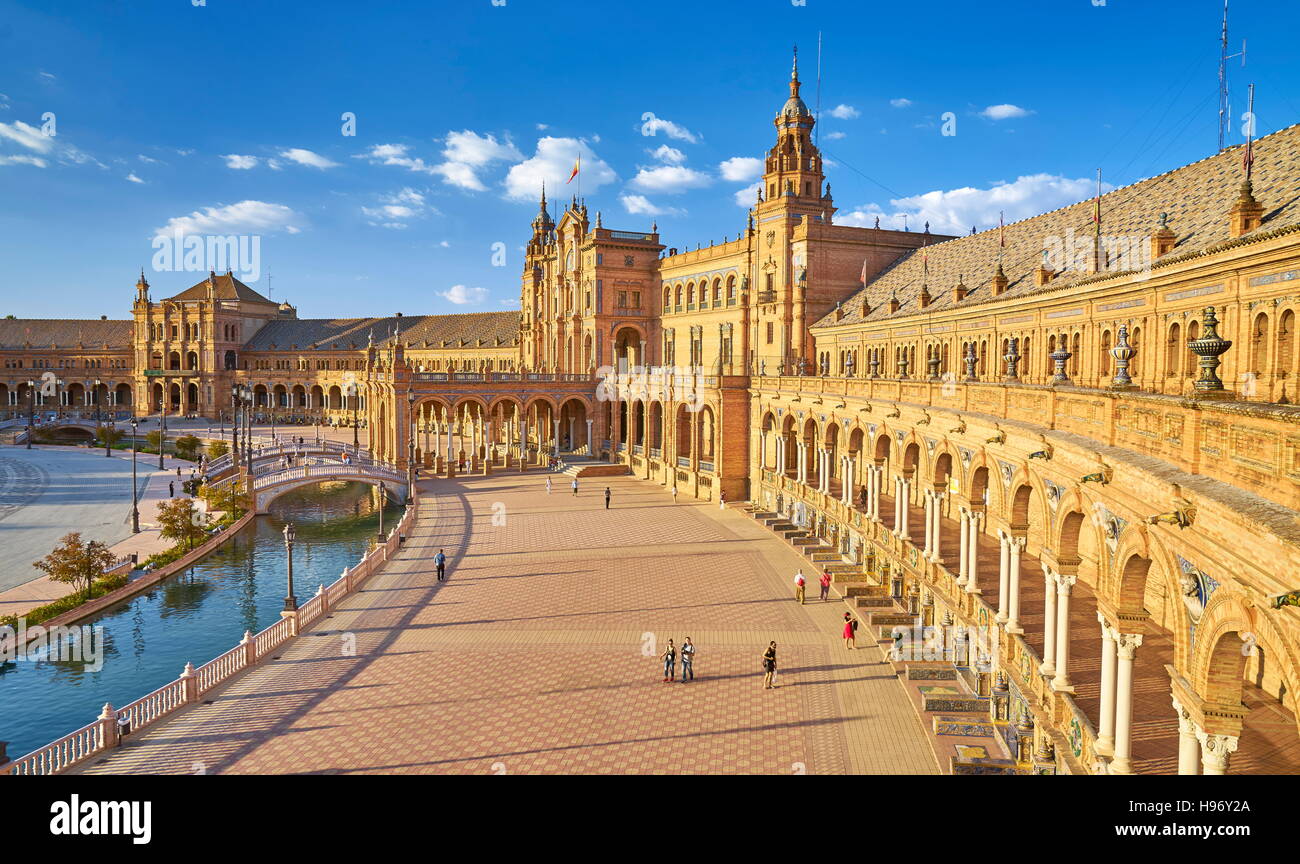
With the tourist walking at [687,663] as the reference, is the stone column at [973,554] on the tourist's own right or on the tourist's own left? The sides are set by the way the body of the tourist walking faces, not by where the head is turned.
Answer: on the tourist's own left

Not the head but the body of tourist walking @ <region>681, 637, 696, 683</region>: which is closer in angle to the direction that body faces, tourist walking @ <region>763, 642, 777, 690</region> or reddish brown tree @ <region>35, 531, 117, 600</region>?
the tourist walking

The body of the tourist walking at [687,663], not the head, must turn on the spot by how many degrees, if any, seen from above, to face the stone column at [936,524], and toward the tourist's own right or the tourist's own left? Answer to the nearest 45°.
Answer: approximately 135° to the tourist's own left

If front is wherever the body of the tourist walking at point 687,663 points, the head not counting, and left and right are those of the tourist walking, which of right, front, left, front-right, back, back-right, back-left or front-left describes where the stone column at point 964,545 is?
left

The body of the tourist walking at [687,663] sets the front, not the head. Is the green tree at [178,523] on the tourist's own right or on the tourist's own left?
on the tourist's own right

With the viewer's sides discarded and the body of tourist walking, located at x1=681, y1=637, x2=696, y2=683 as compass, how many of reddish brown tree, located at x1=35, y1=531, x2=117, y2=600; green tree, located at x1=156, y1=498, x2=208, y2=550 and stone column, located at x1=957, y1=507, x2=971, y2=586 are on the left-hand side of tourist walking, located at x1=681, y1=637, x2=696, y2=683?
1

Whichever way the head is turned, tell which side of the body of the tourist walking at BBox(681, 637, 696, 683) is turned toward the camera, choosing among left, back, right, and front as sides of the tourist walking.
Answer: front

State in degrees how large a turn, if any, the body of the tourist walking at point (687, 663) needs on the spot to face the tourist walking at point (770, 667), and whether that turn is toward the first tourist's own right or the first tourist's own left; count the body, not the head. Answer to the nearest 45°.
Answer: approximately 90° to the first tourist's own left
